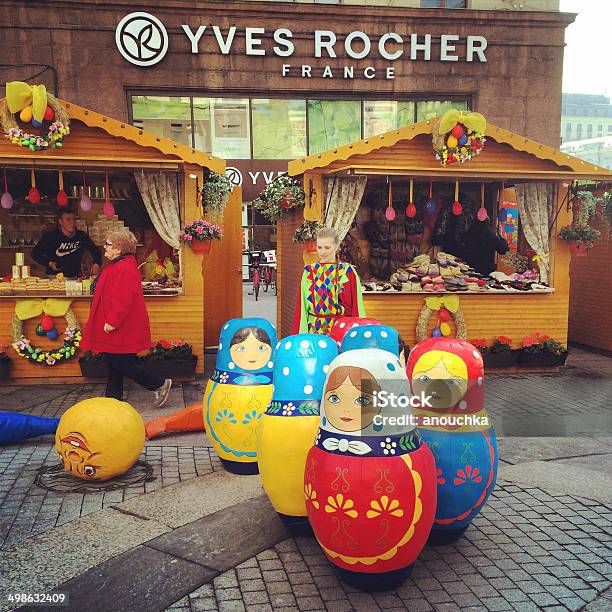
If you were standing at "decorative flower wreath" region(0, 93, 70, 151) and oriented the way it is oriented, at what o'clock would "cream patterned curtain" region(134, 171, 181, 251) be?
The cream patterned curtain is roughly at 9 o'clock from the decorative flower wreath.

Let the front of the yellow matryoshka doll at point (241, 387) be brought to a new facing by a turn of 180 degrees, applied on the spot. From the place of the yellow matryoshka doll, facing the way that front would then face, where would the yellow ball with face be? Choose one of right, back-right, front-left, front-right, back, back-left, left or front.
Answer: left

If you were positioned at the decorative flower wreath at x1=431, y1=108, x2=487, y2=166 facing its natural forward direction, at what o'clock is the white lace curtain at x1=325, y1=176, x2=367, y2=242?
The white lace curtain is roughly at 3 o'clock from the decorative flower wreath.

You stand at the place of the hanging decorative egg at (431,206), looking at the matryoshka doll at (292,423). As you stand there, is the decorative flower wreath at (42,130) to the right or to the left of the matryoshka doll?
right

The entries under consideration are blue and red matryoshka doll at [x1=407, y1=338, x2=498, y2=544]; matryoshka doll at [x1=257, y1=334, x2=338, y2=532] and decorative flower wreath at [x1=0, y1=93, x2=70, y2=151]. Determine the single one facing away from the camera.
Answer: the matryoshka doll

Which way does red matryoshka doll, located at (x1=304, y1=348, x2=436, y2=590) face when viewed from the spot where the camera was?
facing the viewer and to the left of the viewer

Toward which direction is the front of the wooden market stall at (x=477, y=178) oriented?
toward the camera

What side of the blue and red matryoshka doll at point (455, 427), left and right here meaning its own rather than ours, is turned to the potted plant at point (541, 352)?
back

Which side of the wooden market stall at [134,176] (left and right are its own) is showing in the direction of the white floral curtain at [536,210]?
left

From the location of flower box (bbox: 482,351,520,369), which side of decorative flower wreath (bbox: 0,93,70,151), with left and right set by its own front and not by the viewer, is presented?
left

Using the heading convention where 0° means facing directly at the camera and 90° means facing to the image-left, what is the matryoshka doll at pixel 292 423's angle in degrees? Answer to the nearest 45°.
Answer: approximately 180°

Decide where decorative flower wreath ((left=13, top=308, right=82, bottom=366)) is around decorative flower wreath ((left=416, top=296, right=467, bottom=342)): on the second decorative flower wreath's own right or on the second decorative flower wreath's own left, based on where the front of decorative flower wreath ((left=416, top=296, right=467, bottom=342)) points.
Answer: on the second decorative flower wreath's own right

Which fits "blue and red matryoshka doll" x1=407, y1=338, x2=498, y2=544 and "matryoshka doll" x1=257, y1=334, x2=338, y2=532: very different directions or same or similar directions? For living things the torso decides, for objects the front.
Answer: very different directions

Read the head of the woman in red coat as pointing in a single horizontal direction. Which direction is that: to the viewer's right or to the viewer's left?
to the viewer's left

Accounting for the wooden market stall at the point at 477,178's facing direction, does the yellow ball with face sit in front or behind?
in front

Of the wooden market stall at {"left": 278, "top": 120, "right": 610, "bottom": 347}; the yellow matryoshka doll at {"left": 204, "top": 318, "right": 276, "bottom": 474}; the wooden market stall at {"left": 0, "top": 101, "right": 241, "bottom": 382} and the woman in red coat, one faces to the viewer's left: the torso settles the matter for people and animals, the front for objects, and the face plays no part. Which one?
the woman in red coat

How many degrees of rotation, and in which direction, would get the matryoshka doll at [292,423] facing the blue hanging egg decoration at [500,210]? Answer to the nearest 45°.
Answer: approximately 45° to its right

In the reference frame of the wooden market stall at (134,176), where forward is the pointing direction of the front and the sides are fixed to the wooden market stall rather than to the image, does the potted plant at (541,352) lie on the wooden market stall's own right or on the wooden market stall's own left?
on the wooden market stall's own left
